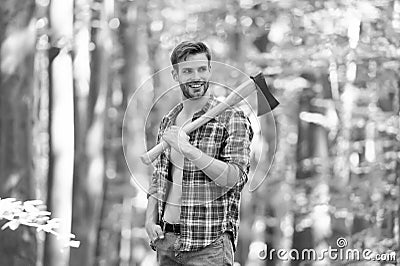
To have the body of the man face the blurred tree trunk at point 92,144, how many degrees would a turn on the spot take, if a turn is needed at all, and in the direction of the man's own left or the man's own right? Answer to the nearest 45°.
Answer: approximately 90° to the man's own right

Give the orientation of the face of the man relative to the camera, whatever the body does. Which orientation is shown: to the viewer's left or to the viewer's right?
to the viewer's right

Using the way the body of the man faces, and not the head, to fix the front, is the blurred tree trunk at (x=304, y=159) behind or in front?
behind

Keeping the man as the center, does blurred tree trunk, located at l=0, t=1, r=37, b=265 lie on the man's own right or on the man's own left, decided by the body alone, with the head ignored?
on the man's own right

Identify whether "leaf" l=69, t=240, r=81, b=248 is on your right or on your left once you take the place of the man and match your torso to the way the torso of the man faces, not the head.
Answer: on your right

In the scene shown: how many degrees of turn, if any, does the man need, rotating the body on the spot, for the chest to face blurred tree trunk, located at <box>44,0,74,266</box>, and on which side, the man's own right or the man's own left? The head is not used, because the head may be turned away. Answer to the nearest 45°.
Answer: approximately 90° to the man's own right

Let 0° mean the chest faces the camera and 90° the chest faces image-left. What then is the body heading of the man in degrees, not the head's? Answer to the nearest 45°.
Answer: approximately 45°
